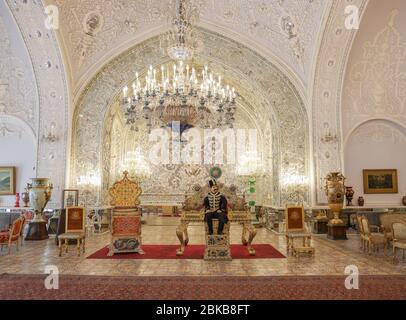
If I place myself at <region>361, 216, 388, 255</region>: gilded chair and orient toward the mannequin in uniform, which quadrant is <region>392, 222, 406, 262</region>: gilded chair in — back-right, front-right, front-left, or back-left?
back-left

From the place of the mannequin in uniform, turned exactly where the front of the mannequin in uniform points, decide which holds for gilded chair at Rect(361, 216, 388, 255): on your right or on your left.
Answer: on your left

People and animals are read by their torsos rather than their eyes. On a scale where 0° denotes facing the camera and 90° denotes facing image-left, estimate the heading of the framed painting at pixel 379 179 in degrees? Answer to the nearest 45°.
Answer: approximately 0°
